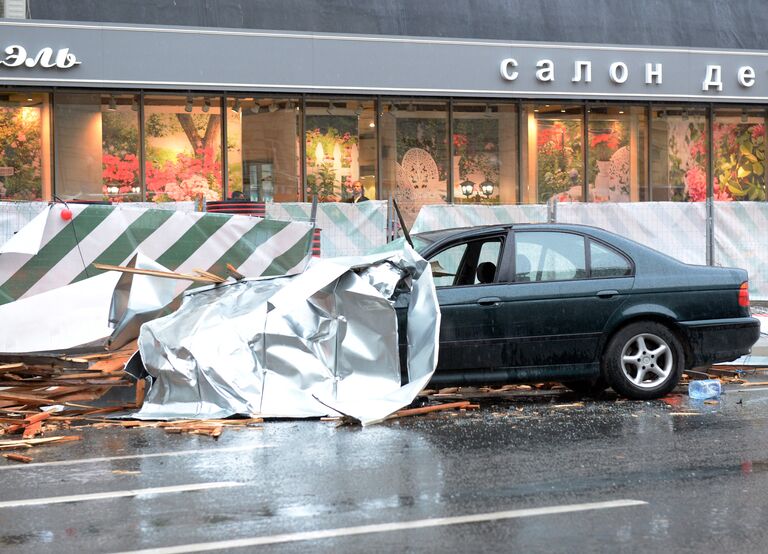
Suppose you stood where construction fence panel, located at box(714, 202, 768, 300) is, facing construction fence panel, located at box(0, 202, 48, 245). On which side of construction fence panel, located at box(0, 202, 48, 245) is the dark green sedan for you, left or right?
left

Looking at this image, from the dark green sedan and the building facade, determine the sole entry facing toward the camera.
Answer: the building facade

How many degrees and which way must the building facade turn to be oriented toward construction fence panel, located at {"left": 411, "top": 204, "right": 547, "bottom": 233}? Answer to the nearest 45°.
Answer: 0° — it already faces it

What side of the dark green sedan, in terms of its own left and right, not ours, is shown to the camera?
left

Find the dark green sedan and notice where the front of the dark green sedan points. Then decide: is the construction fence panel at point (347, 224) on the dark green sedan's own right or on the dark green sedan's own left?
on the dark green sedan's own right

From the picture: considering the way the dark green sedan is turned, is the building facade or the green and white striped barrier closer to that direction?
the green and white striped barrier

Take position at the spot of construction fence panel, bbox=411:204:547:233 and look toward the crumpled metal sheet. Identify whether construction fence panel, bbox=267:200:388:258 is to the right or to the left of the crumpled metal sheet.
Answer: right

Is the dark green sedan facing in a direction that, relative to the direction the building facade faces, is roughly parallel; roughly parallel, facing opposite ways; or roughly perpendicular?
roughly perpendicular

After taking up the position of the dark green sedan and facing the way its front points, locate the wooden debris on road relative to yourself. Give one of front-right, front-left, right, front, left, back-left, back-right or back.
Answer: front-left

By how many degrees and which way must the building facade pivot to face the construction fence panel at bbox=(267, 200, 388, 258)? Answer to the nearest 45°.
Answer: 0° — it already faces it

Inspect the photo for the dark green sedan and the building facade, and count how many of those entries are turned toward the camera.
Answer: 1

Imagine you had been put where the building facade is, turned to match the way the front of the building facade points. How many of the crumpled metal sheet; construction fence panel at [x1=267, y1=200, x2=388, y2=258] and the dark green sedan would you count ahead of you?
3

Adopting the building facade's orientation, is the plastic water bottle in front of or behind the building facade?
in front

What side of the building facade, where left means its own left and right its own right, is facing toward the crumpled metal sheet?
front

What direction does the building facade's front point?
toward the camera
